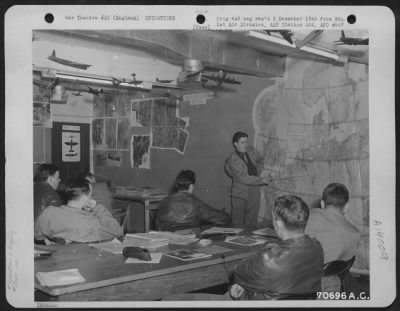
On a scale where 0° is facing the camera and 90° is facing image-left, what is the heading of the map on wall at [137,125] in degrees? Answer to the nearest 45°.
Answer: approximately 0°

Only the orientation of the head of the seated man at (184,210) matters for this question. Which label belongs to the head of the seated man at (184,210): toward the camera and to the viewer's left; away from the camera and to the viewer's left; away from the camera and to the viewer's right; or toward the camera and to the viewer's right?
away from the camera and to the viewer's right
